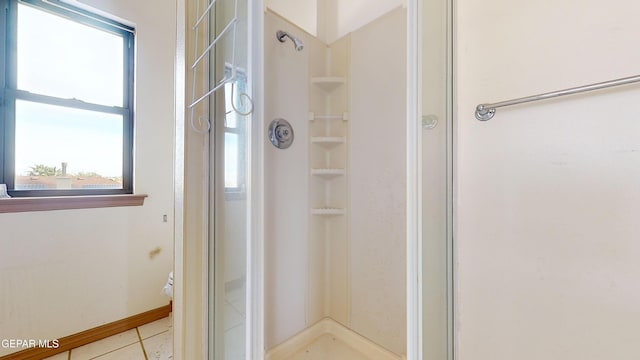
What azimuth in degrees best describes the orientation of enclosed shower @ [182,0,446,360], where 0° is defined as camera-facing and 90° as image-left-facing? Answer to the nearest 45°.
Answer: approximately 0°

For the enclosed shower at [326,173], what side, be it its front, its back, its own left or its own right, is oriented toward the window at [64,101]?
right
